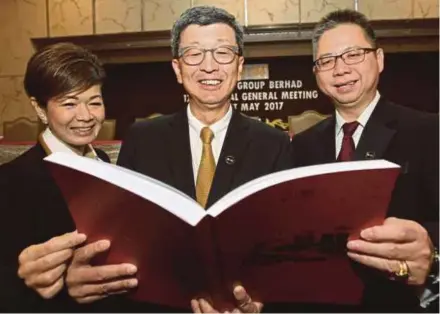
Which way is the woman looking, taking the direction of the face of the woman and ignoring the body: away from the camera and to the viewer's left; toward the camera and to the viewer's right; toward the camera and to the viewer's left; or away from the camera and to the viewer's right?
toward the camera and to the viewer's right

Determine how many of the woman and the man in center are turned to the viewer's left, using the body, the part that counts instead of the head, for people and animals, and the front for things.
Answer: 0

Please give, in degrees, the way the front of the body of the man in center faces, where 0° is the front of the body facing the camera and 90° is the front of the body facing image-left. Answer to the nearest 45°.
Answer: approximately 0°

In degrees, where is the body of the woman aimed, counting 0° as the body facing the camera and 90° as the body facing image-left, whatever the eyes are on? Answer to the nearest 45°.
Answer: approximately 315°
